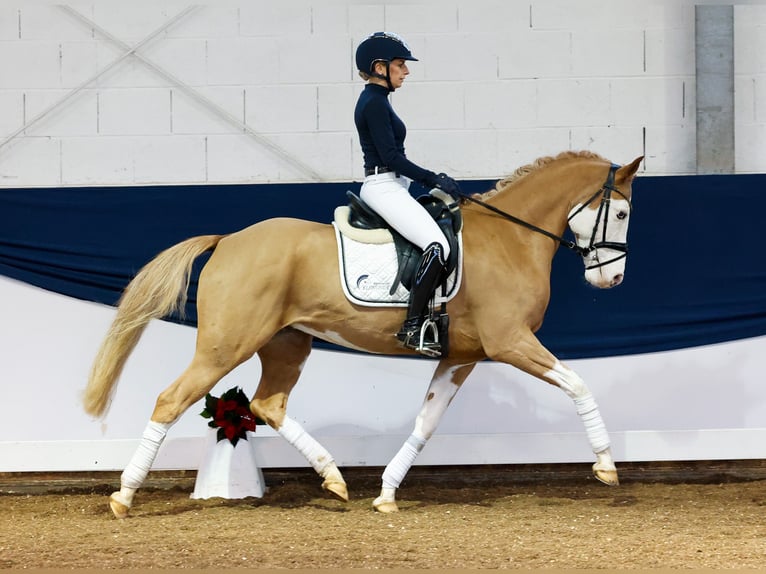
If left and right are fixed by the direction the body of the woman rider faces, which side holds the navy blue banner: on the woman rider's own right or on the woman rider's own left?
on the woman rider's own left

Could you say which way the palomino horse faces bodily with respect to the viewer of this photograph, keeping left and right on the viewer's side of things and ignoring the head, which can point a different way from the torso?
facing to the right of the viewer

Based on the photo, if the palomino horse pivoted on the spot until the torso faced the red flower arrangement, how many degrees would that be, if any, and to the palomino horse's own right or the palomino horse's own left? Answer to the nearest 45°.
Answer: approximately 135° to the palomino horse's own left

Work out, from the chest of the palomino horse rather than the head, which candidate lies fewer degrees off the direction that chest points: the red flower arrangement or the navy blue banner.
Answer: the navy blue banner

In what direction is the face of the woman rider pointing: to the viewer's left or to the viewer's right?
to the viewer's right

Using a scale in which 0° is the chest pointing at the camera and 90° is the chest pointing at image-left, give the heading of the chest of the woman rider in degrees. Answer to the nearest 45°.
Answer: approximately 270°
